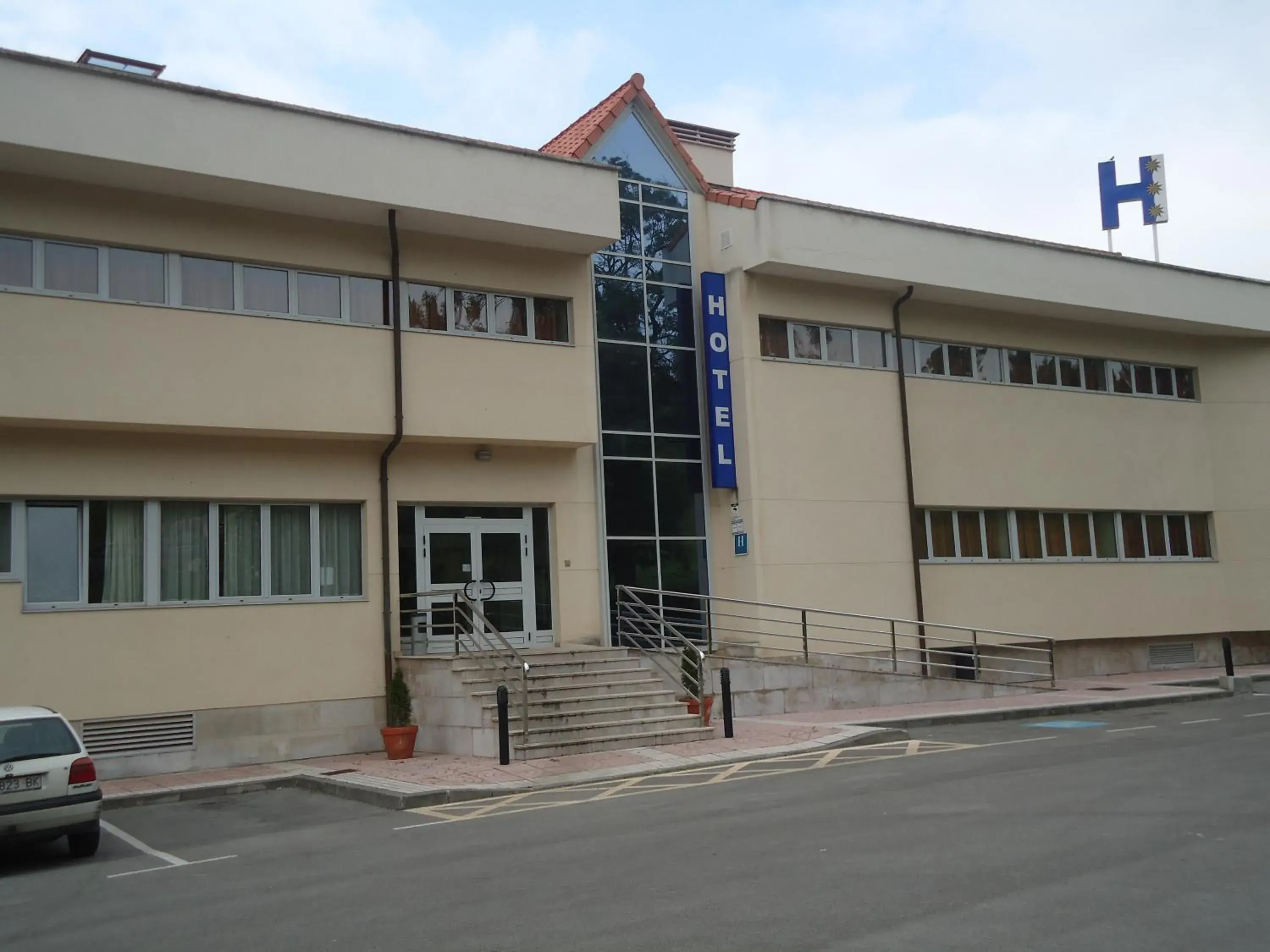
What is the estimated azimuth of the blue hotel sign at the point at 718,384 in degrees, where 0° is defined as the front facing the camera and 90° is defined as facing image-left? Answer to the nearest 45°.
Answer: approximately 0°

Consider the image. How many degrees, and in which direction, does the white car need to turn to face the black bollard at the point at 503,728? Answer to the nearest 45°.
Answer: approximately 90° to its right

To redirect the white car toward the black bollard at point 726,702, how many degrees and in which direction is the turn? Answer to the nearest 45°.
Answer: approximately 90° to its right

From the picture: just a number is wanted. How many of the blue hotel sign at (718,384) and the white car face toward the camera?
1

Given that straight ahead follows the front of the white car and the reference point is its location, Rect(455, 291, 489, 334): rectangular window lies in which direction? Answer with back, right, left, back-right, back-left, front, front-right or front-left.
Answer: front-right

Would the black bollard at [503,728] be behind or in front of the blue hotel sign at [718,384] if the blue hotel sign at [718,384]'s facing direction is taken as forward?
in front

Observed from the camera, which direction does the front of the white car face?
facing away from the viewer

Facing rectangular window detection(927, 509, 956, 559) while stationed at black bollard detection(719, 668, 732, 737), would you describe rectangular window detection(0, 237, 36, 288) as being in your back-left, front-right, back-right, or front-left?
back-left

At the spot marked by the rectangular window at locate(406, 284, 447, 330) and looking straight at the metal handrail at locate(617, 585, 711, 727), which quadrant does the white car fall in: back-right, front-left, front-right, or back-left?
back-right

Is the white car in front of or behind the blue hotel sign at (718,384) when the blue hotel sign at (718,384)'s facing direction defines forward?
in front

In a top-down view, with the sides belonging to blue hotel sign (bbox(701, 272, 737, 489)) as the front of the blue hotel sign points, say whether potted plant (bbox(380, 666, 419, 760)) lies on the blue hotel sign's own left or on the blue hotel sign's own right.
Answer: on the blue hotel sign's own right

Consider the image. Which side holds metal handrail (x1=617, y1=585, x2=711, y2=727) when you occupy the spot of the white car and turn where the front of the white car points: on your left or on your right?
on your right

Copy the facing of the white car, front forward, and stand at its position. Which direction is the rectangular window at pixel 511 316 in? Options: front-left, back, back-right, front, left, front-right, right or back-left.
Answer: front-right

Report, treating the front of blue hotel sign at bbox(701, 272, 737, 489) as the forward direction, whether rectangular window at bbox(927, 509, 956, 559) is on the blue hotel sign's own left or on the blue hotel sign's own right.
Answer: on the blue hotel sign's own left
